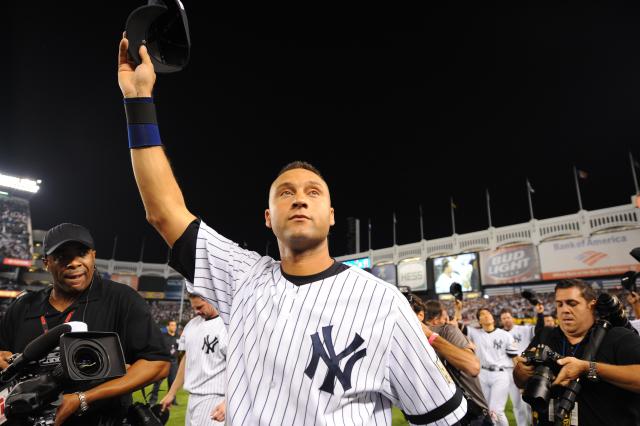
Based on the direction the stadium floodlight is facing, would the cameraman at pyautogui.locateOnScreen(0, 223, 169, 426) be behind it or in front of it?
in front

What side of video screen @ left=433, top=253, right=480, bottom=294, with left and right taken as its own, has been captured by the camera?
front

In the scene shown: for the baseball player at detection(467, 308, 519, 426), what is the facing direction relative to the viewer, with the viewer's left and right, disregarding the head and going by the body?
facing the viewer

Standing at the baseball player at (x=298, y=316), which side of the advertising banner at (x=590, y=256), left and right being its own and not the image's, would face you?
front

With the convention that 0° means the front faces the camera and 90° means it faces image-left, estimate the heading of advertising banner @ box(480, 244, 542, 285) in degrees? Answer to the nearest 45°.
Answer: approximately 0°

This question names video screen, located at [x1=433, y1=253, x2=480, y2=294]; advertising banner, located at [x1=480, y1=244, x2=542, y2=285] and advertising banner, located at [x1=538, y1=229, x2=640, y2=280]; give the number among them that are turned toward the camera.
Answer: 3

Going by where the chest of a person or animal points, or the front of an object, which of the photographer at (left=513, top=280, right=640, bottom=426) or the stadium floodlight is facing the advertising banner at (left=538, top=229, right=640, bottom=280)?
the stadium floodlight

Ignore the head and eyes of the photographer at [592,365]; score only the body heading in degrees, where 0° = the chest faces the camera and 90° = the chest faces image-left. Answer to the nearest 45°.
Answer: approximately 45°

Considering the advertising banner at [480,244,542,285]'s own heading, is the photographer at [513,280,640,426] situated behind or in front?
in front

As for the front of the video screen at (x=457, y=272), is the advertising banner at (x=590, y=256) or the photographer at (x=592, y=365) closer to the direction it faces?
the photographer

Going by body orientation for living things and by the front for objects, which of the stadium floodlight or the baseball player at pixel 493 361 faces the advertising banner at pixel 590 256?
the stadium floodlight

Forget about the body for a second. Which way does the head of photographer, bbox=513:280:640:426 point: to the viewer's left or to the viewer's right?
to the viewer's left

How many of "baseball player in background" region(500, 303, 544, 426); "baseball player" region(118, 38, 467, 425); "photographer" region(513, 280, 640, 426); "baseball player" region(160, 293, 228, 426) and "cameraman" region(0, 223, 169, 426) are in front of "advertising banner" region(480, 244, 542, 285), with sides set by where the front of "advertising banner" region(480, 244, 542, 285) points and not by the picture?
5

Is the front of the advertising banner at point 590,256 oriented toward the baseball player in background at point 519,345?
yes

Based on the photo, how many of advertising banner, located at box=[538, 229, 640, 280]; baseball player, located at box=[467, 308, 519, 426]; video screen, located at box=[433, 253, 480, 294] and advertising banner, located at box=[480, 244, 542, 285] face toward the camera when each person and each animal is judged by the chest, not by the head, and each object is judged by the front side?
4

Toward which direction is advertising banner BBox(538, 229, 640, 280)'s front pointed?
toward the camera
